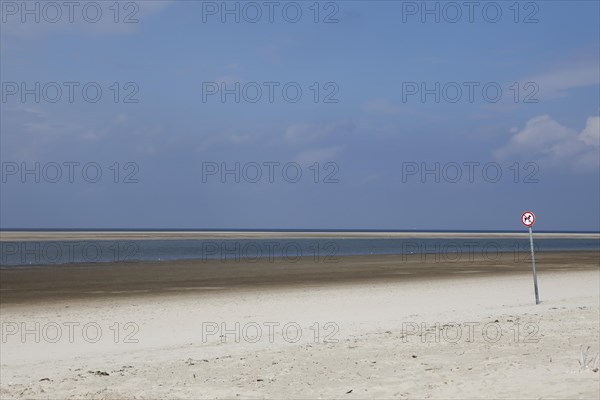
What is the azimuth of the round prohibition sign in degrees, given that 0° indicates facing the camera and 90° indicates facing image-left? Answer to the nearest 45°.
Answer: approximately 0°
